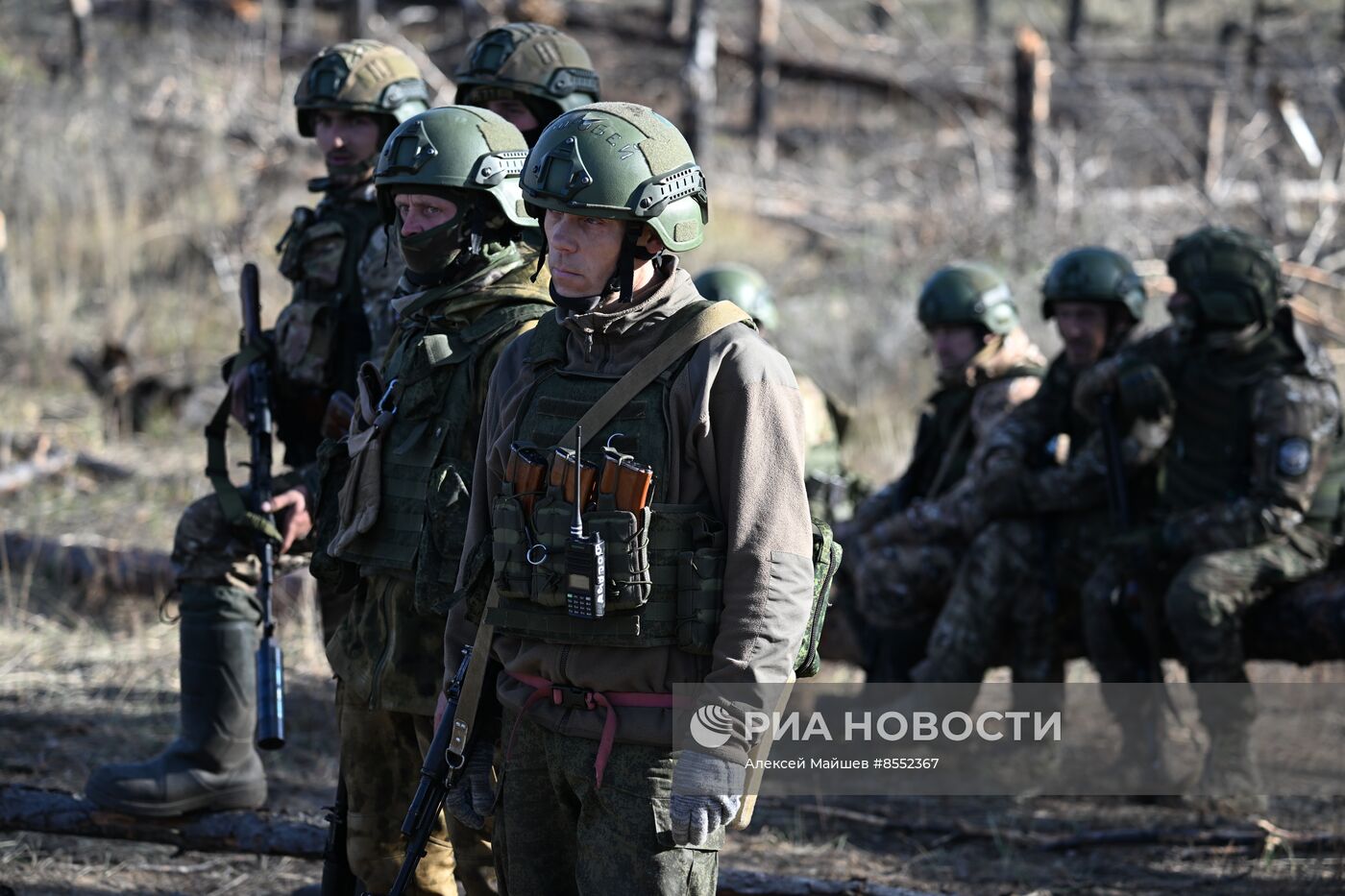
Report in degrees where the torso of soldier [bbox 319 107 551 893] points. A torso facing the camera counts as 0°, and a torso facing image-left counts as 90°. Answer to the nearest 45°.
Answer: approximately 45°

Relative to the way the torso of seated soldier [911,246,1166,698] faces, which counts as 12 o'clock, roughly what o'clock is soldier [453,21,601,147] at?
The soldier is roughly at 12 o'clock from the seated soldier.

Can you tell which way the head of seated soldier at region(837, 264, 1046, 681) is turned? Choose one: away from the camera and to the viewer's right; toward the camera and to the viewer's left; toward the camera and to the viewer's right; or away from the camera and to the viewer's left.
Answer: toward the camera and to the viewer's left

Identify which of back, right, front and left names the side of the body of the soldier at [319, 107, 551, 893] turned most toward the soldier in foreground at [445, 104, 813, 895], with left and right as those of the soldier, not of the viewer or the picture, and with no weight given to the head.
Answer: left

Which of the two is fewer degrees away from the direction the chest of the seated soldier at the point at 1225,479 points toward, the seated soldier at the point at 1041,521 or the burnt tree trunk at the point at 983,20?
the seated soldier

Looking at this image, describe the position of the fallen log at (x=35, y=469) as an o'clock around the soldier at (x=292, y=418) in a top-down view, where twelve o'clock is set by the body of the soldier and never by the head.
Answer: The fallen log is roughly at 4 o'clock from the soldier.

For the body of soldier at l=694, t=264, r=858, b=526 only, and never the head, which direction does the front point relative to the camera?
to the viewer's left

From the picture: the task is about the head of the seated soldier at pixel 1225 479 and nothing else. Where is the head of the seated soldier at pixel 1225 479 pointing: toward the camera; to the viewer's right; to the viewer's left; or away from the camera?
to the viewer's left

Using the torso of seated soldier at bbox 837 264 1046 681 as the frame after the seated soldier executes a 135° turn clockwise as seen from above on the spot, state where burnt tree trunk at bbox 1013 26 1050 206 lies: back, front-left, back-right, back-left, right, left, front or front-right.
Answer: front
